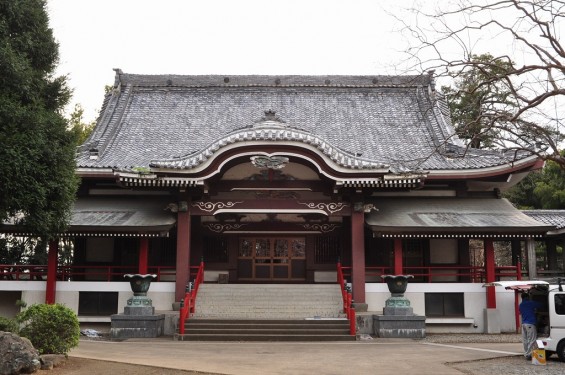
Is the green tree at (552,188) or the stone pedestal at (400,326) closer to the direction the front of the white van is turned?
the green tree

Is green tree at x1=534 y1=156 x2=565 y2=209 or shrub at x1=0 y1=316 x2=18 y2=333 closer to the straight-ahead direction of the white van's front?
the green tree

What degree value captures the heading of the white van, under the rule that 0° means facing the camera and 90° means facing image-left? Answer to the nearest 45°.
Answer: approximately 270°

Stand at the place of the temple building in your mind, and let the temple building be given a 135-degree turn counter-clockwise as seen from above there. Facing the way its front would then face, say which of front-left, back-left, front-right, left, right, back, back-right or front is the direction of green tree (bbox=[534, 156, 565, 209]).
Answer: front

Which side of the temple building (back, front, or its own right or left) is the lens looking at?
front

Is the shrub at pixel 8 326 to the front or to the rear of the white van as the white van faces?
to the rear

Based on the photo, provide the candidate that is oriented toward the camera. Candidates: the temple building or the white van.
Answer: the temple building

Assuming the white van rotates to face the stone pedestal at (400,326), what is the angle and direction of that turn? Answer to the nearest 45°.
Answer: approximately 135° to its left

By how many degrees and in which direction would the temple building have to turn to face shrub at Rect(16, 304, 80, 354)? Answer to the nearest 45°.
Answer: approximately 45° to its right
